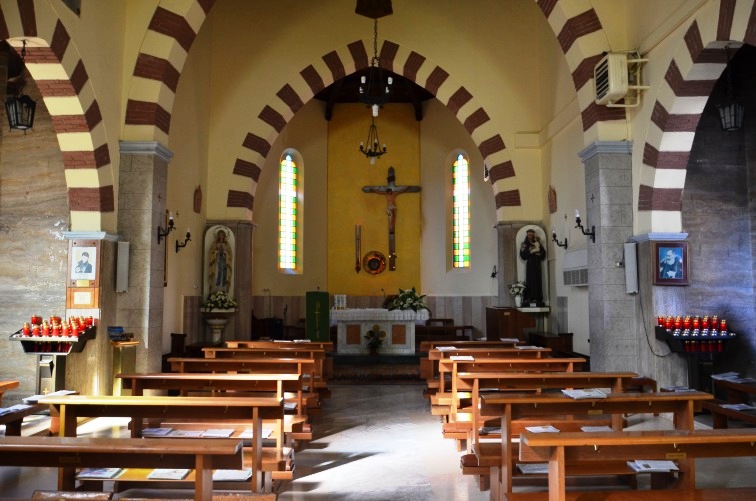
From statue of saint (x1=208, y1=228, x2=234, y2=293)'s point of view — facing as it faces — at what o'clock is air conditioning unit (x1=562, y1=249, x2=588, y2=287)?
The air conditioning unit is roughly at 10 o'clock from the statue of saint.

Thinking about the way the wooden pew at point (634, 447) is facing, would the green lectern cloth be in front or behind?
in front

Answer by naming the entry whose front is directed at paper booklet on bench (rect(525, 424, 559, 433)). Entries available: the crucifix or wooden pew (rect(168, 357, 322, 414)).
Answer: the crucifix

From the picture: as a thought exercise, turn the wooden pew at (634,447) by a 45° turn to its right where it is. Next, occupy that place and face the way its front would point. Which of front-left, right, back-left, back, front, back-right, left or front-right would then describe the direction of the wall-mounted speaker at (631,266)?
front-left

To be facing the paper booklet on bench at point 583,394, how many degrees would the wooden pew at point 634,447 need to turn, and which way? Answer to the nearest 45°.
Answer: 0° — it already faces it

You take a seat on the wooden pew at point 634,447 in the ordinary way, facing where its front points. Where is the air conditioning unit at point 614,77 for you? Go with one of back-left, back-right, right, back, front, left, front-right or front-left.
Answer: front

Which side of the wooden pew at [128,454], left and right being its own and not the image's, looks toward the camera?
back

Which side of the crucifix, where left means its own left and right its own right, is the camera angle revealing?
front

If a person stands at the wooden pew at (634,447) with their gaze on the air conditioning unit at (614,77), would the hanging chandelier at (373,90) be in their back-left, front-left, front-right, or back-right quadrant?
front-left

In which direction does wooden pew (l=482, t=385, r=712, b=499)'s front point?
away from the camera

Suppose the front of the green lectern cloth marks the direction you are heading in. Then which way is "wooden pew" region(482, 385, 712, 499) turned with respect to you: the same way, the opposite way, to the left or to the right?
the opposite way

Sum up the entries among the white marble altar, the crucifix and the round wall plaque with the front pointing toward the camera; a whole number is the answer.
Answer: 3

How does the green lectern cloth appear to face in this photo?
toward the camera

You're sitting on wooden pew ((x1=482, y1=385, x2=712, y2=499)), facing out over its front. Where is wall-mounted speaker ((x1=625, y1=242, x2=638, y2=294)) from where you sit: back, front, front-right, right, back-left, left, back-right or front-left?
front

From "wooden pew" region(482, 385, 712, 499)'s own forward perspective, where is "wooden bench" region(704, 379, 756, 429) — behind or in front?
in front

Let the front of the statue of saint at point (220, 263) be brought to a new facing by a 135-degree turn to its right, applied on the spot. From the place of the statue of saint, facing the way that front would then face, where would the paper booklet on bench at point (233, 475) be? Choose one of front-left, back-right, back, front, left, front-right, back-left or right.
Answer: back-left

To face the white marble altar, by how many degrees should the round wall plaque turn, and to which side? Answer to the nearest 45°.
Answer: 0° — it already faces it

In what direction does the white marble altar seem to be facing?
toward the camera

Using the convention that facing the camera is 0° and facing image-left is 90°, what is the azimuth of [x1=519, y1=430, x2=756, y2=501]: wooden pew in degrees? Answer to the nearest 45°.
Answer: approximately 180°

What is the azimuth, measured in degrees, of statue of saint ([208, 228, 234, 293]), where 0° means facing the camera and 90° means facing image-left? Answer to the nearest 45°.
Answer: approximately 0°

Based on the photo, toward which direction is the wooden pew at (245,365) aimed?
away from the camera

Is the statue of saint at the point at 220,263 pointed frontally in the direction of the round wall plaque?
no
